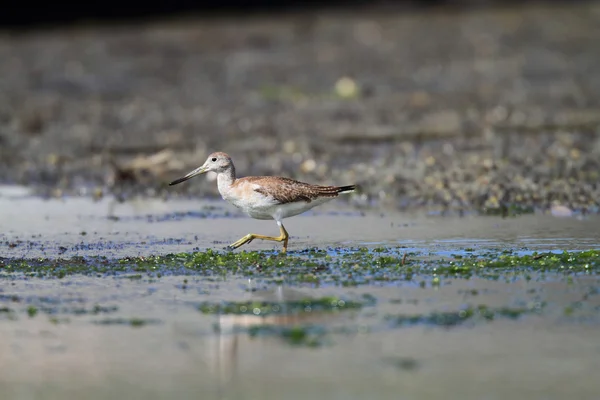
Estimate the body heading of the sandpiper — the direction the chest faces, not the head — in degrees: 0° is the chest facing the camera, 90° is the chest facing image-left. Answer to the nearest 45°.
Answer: approximately 90°
